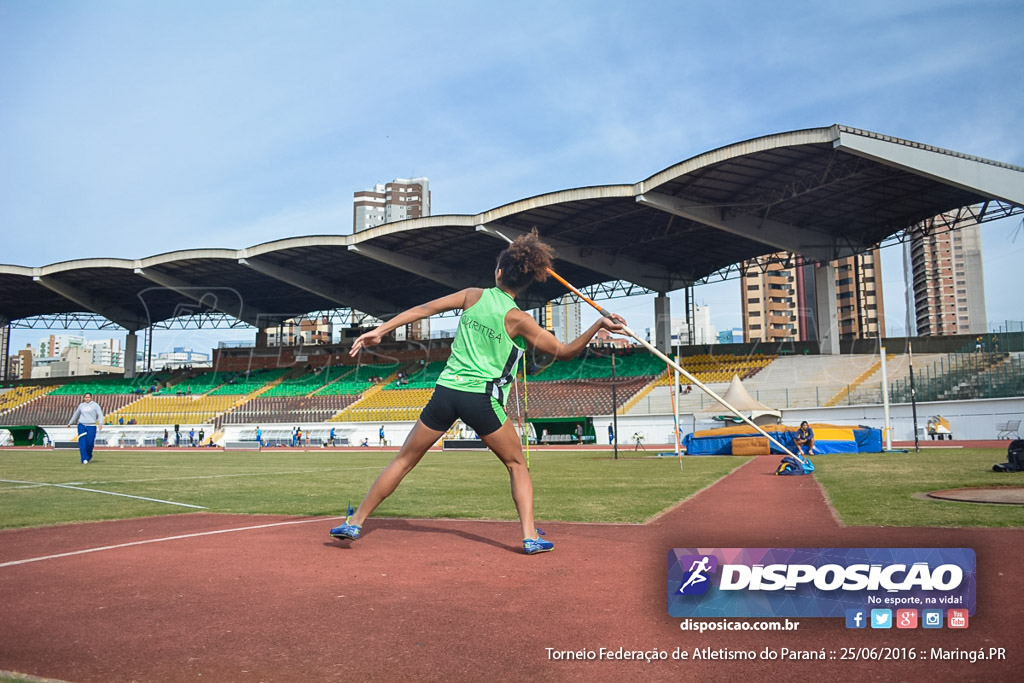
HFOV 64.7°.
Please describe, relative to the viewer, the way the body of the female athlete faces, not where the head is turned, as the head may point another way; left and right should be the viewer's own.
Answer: facing away from the viewer and to the right of the viewer

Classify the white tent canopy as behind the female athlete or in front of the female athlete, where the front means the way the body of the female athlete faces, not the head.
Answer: in front

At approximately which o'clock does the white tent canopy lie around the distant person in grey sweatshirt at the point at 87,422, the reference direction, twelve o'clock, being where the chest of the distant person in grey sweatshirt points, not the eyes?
The white tent canopy is roughly at 9 o'clock from the distant person in grey sweatshirt.

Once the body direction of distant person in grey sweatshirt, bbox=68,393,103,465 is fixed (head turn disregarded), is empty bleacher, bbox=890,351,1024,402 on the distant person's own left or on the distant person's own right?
on the distant person's own left

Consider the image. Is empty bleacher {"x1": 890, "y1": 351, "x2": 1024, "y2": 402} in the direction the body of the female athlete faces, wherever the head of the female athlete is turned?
yes

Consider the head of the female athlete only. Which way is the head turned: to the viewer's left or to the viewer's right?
to the viewer's left

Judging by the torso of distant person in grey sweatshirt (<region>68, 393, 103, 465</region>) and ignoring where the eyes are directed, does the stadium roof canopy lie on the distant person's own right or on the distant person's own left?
on the distant person's own left

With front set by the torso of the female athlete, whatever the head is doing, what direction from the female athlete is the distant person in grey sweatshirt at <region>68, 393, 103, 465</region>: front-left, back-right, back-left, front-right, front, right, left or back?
left

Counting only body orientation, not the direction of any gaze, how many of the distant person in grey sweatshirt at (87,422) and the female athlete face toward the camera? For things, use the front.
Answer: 1

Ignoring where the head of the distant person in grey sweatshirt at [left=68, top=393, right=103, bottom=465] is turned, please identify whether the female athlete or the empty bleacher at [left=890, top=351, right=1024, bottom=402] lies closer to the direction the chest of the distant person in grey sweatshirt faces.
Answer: the female athlete

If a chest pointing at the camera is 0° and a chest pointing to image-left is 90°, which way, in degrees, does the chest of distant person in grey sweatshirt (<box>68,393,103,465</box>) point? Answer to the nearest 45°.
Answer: approximately 0°

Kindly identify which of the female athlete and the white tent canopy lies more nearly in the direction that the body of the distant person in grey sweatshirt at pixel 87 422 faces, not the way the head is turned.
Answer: the female athlete
